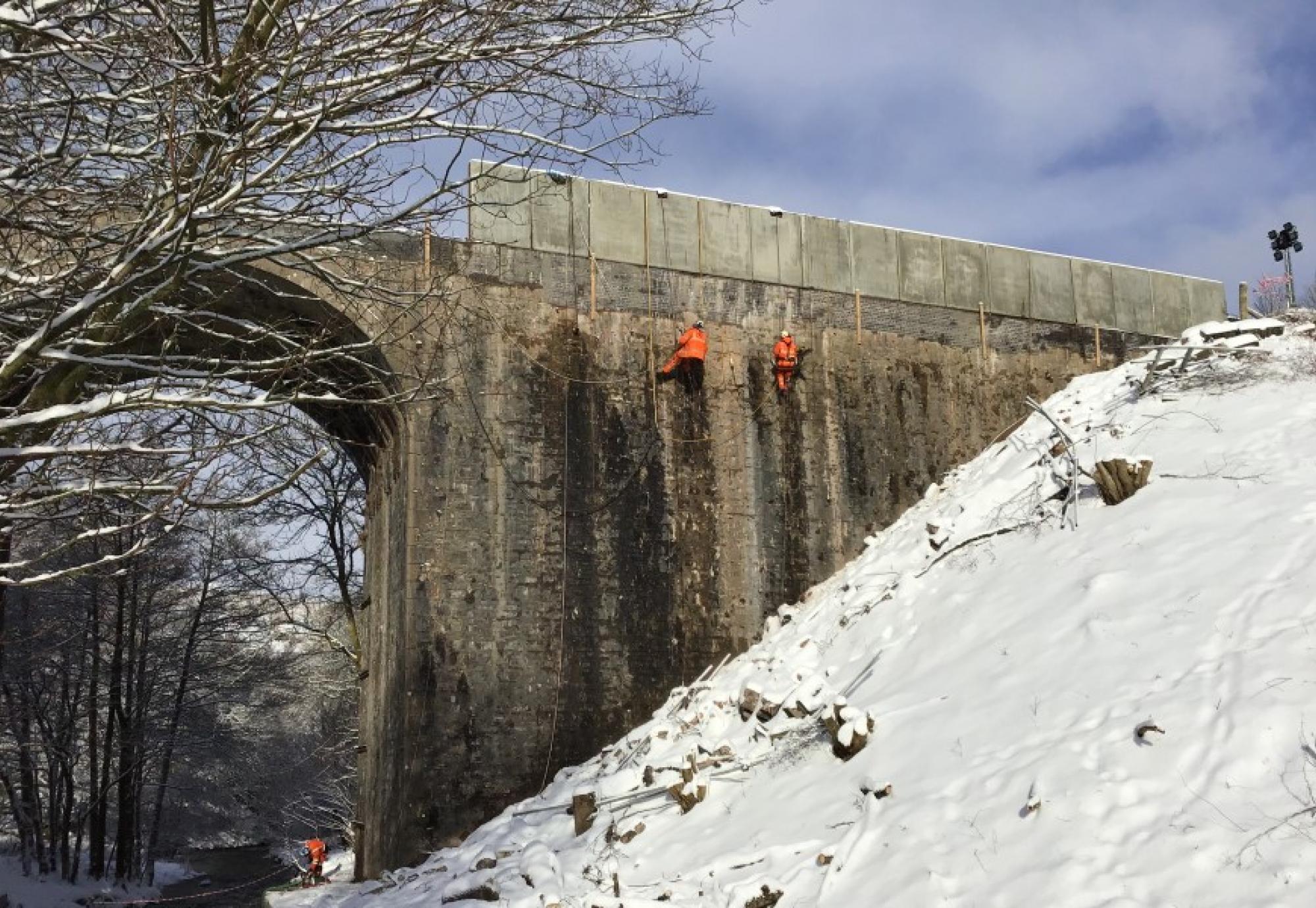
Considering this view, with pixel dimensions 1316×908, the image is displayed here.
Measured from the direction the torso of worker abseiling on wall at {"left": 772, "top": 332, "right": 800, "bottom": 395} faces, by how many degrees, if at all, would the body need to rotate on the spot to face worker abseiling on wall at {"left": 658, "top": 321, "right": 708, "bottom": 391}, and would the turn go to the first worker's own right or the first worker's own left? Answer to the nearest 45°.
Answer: approximately 135° to the first worker's own left

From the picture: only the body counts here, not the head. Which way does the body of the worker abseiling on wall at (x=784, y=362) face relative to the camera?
away from the camera

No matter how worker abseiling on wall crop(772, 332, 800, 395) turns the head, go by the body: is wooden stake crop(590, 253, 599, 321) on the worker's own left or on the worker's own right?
on the worker's own left

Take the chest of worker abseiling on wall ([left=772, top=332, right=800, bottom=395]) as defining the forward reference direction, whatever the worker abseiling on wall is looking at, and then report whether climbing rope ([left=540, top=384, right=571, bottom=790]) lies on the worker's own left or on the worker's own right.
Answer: on the worker's own left

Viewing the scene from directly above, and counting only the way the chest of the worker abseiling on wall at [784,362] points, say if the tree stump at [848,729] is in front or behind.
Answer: behind

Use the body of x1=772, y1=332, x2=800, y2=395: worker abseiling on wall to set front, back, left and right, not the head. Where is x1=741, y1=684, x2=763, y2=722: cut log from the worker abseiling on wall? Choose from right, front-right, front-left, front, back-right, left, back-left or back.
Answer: back
